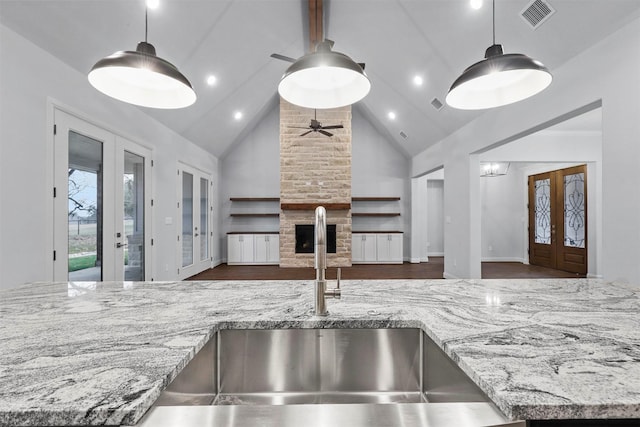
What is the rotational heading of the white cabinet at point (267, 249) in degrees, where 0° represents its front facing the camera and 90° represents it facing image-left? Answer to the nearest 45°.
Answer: approximately 0°

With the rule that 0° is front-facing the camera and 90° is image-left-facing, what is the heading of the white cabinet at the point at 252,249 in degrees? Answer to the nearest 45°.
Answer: approximately 0°
